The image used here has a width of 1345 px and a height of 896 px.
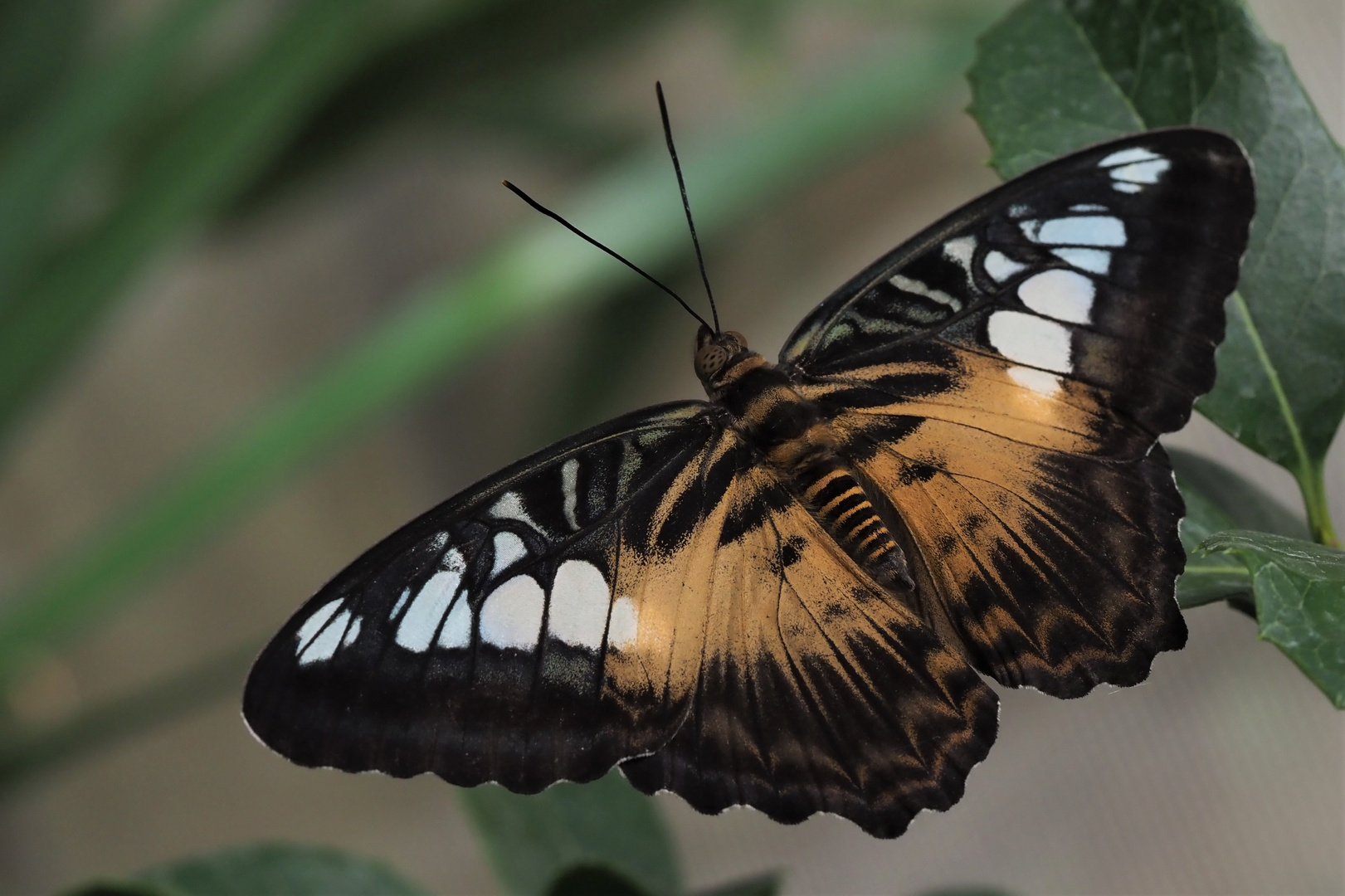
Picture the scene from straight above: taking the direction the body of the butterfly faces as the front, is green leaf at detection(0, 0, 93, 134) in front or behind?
in front

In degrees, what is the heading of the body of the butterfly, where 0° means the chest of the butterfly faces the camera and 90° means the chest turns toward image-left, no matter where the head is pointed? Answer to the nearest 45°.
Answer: approximately 135°

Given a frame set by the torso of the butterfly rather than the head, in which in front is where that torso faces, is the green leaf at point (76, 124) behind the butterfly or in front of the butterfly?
in front
